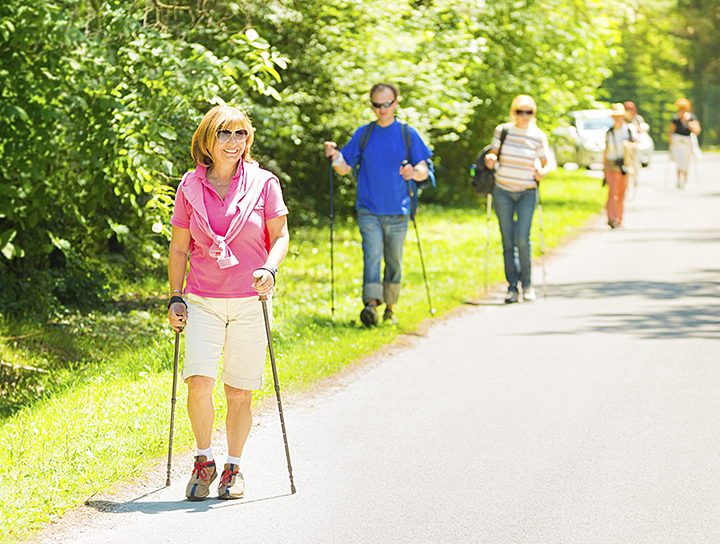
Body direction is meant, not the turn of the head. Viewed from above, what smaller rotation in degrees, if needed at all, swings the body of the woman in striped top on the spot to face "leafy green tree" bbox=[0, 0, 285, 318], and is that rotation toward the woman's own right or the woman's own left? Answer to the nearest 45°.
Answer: approximately 45° to the woman's own right

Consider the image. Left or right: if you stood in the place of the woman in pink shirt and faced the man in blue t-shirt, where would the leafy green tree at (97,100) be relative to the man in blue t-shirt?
left

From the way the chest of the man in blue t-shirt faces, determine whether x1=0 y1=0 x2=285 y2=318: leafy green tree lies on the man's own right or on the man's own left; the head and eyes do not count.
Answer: on the man's own right

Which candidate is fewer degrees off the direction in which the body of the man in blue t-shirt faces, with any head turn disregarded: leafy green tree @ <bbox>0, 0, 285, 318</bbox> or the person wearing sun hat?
the leafy green tree

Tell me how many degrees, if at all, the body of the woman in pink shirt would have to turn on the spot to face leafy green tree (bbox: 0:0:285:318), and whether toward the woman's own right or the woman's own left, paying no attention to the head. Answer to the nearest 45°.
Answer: approximately 180°

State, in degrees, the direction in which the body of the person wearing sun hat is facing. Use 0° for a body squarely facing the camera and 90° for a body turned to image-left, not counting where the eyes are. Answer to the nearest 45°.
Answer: approximately 0°

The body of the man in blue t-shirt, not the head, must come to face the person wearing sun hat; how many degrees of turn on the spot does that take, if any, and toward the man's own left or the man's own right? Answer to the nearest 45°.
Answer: approximately 135° to the man's own left

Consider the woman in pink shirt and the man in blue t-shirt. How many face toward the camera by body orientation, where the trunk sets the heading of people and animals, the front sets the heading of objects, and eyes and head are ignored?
2

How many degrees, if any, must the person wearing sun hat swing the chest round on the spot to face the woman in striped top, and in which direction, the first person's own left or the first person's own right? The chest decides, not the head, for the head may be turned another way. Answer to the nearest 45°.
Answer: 0° — they already face them

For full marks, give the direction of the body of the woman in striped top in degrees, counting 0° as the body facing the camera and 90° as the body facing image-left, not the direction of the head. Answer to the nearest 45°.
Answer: approximately 0°
